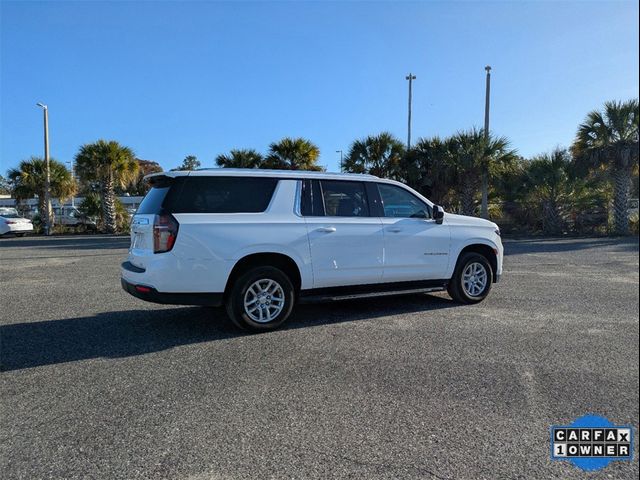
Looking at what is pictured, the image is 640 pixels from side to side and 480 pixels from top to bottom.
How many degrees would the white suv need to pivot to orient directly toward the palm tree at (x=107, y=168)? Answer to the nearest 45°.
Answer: approximately 90° to its left

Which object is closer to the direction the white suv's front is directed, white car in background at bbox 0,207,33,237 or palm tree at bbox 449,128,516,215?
the palm tree

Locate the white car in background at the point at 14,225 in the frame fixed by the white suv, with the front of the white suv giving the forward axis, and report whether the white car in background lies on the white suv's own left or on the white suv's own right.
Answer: on the white suv's own left

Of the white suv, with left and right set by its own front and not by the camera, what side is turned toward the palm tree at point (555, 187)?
front

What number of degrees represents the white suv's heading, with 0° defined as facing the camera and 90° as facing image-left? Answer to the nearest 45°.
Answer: approximately 225°

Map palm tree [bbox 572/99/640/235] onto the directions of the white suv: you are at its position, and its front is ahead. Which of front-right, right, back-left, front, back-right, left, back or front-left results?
front

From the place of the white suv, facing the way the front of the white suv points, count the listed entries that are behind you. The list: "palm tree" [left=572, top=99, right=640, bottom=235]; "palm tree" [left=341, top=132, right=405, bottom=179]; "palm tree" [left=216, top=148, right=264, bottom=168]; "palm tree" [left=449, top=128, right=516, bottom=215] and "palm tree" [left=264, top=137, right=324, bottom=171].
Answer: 0

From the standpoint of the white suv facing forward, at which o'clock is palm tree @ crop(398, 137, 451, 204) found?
The palm tree is roughly at 11 o'clock from the white suv.

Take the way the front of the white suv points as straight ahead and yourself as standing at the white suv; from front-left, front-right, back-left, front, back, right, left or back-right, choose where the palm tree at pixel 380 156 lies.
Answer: front-left

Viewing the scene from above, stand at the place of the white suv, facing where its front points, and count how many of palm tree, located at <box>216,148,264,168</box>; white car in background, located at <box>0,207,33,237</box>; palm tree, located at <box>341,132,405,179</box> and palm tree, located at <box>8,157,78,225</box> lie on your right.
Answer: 0

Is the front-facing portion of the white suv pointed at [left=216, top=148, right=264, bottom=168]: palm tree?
no

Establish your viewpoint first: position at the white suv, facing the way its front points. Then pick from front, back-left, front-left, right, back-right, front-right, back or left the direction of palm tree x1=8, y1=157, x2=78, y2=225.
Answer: left

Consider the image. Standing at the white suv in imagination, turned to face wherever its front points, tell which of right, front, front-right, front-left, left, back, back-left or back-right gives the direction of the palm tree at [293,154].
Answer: front-left

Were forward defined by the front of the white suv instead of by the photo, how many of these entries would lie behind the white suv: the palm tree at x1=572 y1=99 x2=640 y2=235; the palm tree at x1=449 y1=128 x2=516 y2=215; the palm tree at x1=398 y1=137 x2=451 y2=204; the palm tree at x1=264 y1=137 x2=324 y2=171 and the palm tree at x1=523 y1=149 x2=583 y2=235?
0

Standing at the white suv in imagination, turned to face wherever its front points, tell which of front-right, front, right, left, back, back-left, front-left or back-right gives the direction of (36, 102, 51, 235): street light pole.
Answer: left

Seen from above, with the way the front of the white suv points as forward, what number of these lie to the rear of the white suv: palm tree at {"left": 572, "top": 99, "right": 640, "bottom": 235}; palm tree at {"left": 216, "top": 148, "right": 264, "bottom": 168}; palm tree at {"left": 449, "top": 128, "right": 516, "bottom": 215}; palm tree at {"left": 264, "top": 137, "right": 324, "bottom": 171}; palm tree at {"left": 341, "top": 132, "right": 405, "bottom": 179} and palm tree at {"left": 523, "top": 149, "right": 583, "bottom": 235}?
0

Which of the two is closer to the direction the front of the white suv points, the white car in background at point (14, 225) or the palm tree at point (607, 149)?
the palm tree
